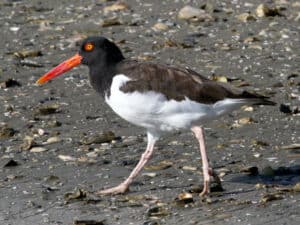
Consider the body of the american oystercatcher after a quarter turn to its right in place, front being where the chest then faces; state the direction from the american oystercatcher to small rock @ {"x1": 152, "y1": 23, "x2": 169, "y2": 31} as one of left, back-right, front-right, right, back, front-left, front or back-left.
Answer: front

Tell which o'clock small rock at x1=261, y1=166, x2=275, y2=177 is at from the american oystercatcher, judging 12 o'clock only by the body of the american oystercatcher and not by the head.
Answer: The small rock is roughly at 6 o'clock from the american oystercatcher.

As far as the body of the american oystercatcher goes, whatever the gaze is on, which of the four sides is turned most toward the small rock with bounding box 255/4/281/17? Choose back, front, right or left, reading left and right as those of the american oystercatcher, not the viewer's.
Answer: right

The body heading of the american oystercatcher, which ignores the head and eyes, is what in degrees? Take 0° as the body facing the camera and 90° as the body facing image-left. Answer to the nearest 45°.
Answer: approximately 90°

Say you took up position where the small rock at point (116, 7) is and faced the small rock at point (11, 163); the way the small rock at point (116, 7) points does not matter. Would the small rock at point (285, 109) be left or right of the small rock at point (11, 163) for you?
left

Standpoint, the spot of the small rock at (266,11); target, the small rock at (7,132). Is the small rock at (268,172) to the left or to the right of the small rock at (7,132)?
left

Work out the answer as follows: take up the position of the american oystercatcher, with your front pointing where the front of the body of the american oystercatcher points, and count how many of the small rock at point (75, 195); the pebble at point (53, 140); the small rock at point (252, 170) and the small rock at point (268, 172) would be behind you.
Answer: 2

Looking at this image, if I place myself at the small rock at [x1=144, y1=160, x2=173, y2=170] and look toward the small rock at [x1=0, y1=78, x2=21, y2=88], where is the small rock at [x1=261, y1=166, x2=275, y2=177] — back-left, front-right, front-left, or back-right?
back-right

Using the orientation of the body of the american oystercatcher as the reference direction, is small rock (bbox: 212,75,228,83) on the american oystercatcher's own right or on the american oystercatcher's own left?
on the american oystercatcher's own right

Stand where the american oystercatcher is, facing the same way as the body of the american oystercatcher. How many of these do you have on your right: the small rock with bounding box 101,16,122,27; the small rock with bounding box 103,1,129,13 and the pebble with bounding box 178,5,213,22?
3

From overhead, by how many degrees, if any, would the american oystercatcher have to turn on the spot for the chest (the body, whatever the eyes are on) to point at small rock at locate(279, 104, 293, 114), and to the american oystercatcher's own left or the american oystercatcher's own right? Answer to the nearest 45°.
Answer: approximately 135° to the american oystercatcher's own right
